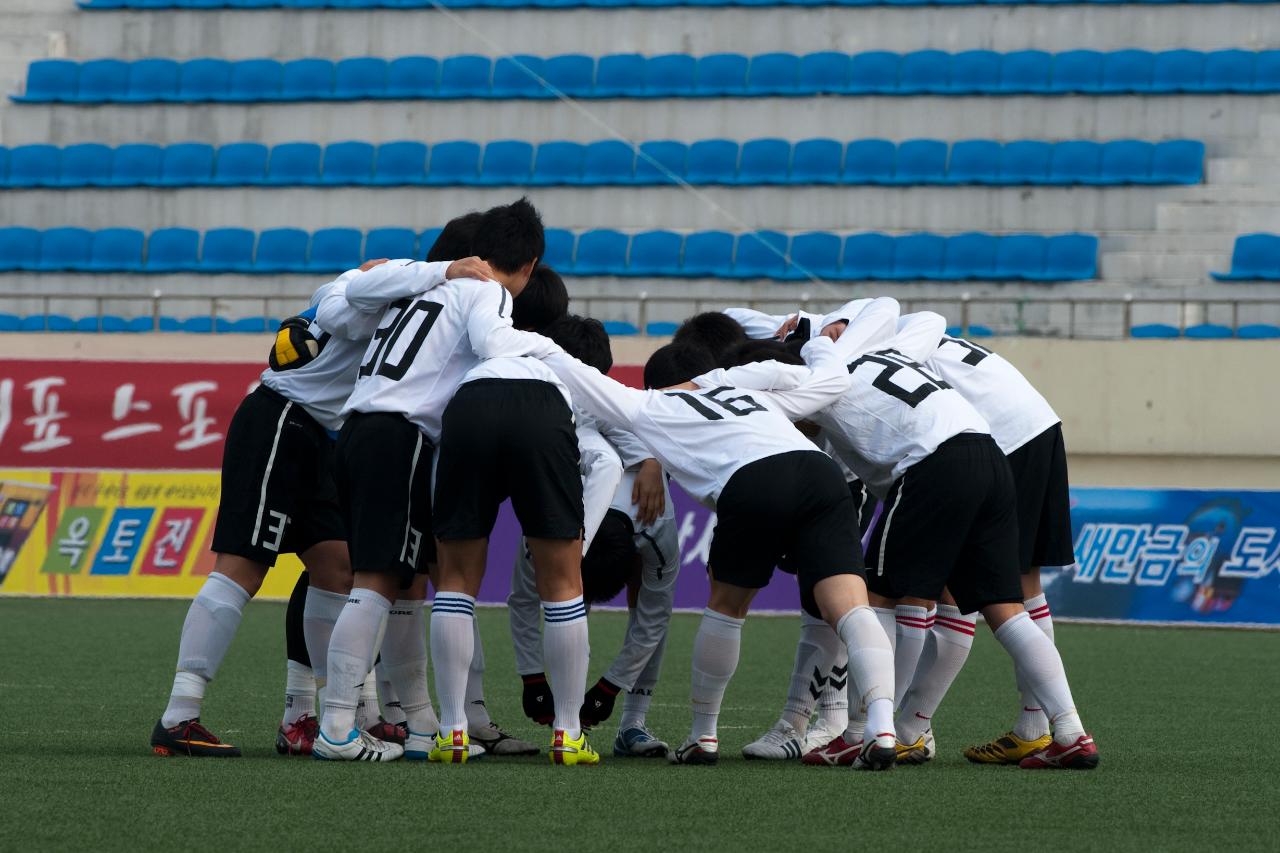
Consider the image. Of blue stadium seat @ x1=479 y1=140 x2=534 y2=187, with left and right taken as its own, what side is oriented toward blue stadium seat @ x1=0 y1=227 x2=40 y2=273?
right

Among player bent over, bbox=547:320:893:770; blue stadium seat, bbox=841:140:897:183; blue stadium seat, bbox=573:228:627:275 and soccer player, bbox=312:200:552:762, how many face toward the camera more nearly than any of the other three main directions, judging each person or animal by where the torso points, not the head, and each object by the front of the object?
2

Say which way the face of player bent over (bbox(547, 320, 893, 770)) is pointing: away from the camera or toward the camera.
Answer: away from the camera

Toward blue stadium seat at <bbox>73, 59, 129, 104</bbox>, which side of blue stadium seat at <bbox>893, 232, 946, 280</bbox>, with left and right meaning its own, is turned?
right

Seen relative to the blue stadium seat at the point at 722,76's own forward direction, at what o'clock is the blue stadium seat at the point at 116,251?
the blue stadium seat at the point at 116,251 is roughly at 3 o'clock from the blue stadium seat at the point at 722,76.

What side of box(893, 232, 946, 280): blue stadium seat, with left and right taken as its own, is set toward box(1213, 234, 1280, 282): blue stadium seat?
left

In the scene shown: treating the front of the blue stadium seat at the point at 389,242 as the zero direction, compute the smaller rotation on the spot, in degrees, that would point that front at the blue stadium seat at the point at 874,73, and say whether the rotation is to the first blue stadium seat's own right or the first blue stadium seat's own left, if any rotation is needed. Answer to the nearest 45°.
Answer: approximately 90° to the first blue stadium seat's own left

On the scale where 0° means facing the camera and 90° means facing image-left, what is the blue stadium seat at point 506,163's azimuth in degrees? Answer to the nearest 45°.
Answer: approximately 0°

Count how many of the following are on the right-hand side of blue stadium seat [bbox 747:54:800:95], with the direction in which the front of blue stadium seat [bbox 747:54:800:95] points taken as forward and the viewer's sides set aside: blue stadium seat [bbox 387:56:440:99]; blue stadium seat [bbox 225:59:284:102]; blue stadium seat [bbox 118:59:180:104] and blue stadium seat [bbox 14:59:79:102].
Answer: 4
